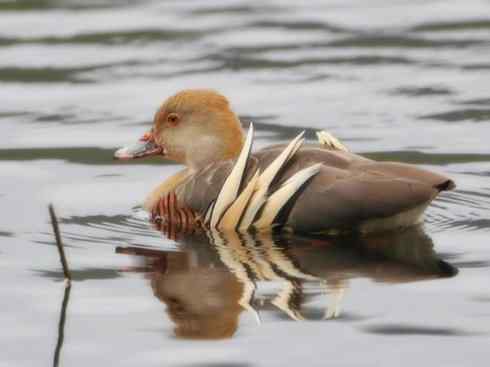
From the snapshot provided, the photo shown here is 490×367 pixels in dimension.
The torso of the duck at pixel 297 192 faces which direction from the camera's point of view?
to the viewer's left
